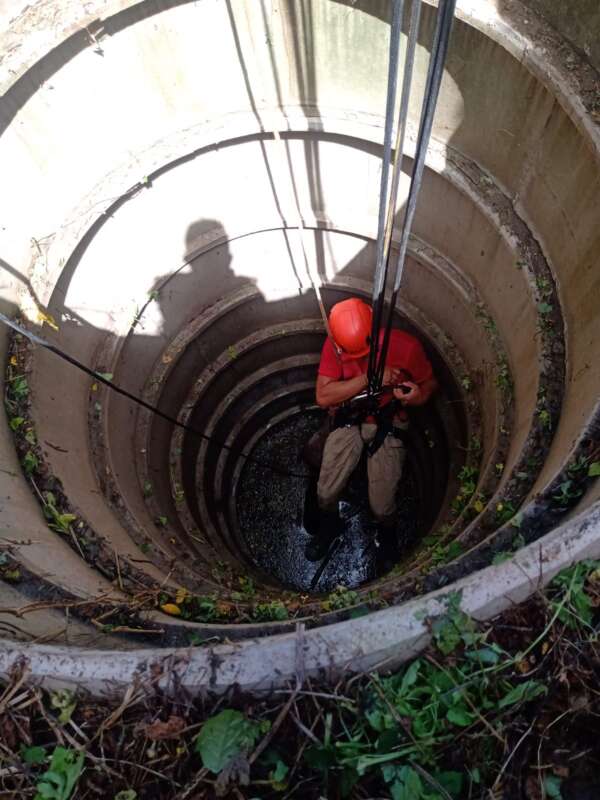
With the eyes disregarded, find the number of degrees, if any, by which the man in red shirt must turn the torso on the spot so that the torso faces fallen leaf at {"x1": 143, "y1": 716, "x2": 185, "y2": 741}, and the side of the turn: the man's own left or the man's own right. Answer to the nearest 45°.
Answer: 0° — they already face it

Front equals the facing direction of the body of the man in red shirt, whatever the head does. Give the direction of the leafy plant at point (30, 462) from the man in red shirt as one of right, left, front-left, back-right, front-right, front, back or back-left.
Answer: front-right

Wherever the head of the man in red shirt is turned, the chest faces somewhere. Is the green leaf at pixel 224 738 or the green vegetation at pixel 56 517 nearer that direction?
the green leaf

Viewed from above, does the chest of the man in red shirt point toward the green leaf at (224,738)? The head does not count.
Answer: yes

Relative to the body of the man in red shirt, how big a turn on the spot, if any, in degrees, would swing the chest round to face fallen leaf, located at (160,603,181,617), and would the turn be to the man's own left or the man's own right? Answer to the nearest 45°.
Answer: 0° — they already face it

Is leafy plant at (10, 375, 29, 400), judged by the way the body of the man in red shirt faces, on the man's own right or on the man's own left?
on the man's own right

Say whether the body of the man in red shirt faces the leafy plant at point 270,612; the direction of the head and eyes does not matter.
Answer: yes

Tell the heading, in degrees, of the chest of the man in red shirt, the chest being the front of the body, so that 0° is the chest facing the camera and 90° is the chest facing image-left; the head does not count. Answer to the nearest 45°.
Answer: approximately 0°
